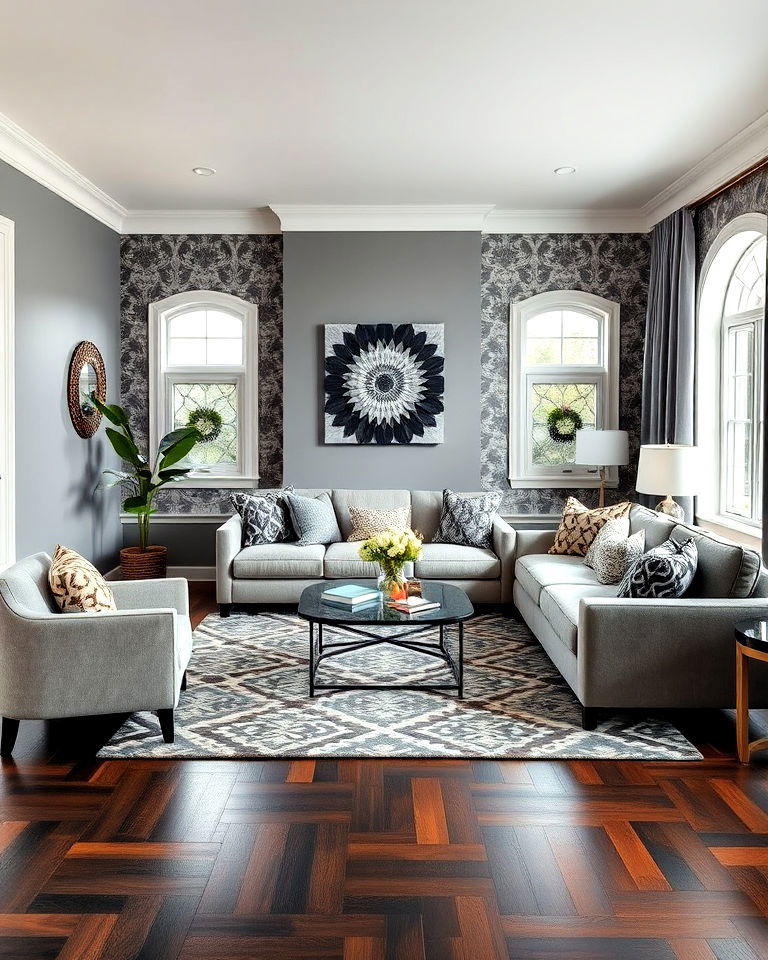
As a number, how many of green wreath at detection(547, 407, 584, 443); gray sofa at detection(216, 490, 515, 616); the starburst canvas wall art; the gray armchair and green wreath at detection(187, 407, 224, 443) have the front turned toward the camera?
4

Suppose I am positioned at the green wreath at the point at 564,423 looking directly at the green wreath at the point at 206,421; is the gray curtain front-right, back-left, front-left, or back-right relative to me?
back-left

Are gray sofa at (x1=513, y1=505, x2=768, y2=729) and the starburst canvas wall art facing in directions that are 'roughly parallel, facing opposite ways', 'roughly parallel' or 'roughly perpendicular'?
roughly perpendicular

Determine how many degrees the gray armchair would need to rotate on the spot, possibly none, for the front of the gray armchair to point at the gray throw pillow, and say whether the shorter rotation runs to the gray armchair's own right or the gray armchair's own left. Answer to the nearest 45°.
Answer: approximately 45° to the gray armchair's own left

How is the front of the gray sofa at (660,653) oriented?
to the viewer's left

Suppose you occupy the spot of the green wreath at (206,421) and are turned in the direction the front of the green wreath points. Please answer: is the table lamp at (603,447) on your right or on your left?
on your left

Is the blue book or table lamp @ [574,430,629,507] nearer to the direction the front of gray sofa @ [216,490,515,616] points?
the blue book

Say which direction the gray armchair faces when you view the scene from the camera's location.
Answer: facing to the right of the viewer

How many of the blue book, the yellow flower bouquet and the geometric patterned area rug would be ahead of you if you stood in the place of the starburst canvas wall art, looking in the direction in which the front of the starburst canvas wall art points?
3

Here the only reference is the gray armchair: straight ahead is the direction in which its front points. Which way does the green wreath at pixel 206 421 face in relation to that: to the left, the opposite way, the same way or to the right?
to the right

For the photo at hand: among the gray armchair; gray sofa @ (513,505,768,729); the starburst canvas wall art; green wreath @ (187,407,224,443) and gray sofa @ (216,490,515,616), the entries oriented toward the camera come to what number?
3

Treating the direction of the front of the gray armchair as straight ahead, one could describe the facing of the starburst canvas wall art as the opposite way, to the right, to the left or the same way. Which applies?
to the right

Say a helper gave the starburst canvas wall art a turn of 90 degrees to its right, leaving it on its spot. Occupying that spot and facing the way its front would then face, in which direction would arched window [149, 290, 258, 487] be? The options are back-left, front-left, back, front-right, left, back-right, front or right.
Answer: front
